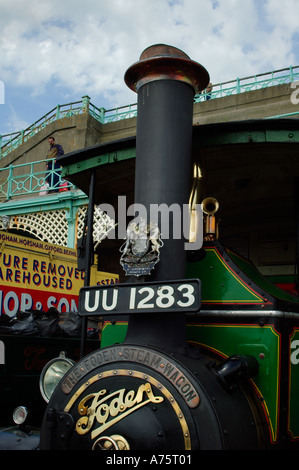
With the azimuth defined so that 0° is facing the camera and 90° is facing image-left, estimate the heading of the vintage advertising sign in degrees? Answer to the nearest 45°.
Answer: approximately 315°

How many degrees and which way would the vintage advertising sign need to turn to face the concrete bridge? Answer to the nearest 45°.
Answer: approximately 135° to its left
